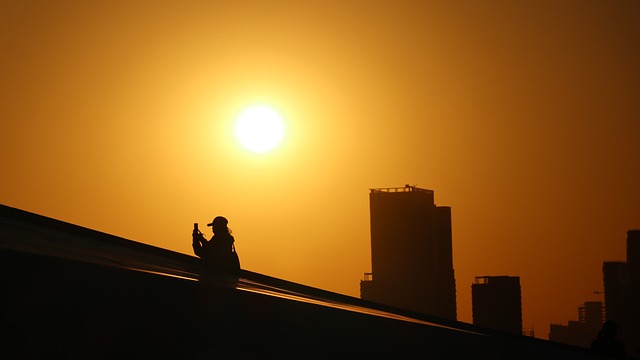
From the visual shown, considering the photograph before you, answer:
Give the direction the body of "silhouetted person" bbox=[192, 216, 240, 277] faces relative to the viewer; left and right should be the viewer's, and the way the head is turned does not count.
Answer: facing to the left of the viewer

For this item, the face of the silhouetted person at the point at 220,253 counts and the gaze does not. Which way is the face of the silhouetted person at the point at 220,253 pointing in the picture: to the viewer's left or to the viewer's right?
to the viewer's left

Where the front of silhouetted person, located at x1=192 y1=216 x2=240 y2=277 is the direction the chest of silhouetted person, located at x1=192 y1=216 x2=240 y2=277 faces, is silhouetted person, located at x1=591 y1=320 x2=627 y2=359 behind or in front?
behind
